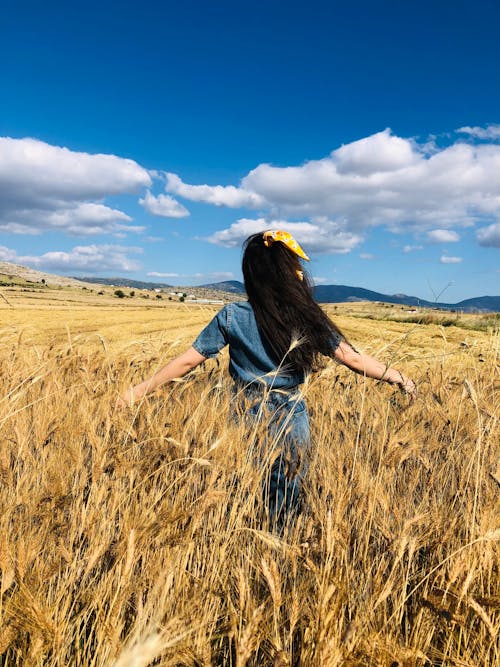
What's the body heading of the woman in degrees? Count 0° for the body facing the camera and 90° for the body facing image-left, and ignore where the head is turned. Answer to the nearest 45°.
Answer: approximately 180°
